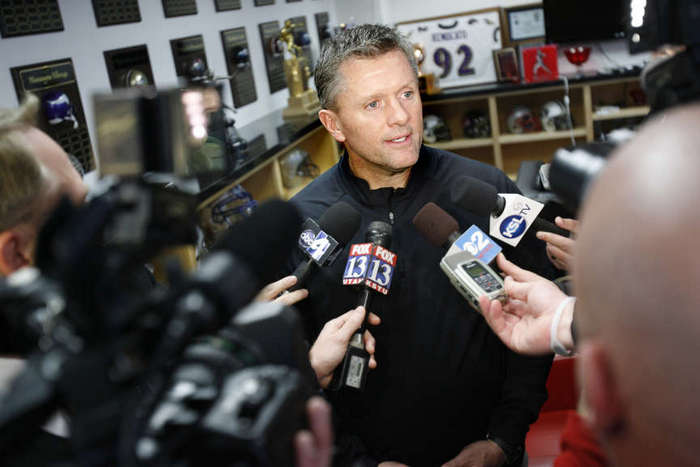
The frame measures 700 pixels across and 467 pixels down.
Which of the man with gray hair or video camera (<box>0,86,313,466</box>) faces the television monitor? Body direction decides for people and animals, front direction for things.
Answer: the video camera

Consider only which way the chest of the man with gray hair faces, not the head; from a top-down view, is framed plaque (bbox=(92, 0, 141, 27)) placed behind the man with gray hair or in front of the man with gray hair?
behind

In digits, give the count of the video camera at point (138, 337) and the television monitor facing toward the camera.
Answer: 1

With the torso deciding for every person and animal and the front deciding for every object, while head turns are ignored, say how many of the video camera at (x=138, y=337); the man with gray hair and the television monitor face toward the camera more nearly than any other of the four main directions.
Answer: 2

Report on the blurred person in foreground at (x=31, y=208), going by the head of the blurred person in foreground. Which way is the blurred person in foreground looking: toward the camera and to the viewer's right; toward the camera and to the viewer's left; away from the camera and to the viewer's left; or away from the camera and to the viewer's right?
away from the camera and to the viewer's right

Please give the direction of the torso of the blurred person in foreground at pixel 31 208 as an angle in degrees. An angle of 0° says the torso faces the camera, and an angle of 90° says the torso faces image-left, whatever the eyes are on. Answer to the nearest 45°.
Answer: approximately 225°

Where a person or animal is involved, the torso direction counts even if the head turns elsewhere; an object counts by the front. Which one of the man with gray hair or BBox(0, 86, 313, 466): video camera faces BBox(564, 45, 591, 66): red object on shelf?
the video camera

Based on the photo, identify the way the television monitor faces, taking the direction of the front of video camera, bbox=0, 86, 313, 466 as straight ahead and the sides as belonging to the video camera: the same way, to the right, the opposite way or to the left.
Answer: the opposite way

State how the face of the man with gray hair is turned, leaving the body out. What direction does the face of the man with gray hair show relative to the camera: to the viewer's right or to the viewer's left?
to the viewer's right

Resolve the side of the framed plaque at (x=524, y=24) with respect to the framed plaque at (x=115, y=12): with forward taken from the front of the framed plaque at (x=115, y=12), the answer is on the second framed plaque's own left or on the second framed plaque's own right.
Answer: on the second framed plaque's own left

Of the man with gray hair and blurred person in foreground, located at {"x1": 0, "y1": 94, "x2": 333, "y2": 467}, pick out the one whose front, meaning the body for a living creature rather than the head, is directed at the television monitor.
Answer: the blurred person in foreground
